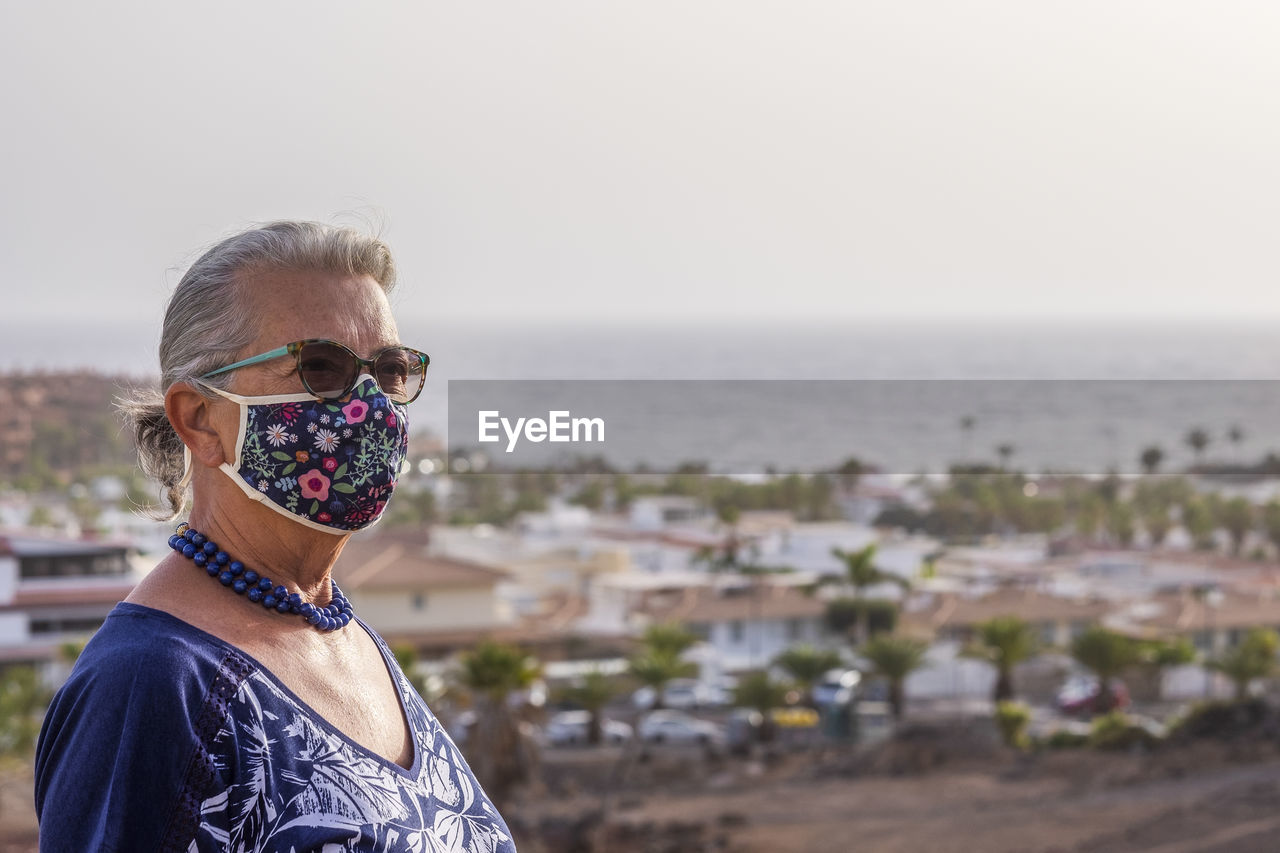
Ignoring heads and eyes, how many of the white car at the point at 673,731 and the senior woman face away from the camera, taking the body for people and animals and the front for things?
0

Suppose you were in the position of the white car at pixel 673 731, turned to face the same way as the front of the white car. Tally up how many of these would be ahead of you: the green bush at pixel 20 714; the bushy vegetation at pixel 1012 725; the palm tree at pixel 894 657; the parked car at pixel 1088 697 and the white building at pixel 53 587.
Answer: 3

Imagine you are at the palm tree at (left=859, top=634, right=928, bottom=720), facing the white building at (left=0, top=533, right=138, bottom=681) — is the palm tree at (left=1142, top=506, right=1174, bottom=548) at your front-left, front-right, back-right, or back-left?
back-right

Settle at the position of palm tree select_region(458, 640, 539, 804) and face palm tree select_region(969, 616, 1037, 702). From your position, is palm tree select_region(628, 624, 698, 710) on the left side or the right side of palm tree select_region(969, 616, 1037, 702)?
left

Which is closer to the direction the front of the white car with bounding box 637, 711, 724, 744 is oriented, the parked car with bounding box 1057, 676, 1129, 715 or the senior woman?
the parked car

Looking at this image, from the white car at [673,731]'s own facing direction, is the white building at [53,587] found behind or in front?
behind

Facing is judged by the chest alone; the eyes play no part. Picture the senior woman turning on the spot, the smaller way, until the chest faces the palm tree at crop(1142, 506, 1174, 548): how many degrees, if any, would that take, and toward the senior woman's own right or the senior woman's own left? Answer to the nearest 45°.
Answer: approximately 90° to the senior woman's own left

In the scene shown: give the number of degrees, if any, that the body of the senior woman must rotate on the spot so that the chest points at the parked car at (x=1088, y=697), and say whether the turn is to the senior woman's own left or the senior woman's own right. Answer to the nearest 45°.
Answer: approximately 90° to the senior woman's own left

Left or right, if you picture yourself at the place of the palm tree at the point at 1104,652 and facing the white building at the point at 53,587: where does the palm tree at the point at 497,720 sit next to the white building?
left

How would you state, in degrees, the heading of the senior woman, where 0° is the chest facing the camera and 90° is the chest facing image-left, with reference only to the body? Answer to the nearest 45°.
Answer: approximately 315°

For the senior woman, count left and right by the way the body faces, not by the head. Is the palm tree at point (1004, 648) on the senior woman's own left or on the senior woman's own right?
on the senior woman's own left

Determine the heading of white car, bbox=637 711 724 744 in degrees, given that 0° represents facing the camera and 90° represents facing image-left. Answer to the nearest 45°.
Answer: approximately 270°
